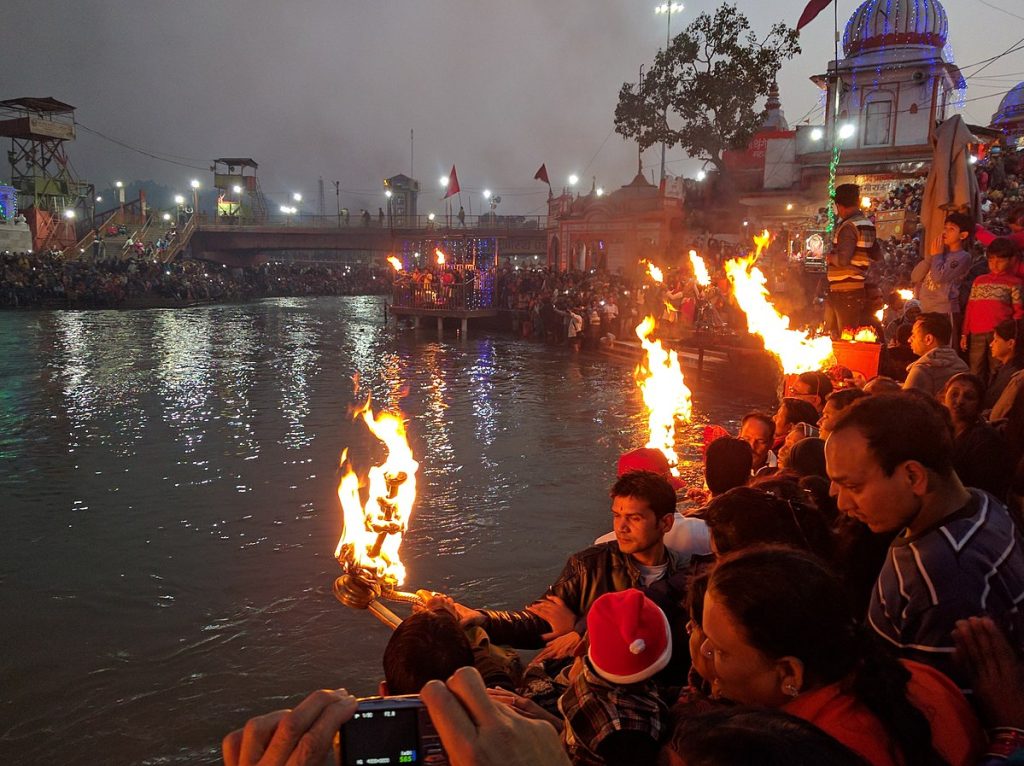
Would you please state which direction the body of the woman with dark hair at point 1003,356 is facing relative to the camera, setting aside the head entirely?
to the viewer's left

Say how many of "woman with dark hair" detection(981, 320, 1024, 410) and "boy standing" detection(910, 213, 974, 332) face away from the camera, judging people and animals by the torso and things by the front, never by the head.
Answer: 0

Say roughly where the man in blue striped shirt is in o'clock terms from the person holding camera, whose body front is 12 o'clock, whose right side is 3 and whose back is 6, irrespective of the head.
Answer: The man in blue striped shirt is roughly at 2 o'clock from the person holding camera.

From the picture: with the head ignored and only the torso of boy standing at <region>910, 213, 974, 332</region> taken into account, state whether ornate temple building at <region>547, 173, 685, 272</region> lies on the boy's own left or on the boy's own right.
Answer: on the boy's own right

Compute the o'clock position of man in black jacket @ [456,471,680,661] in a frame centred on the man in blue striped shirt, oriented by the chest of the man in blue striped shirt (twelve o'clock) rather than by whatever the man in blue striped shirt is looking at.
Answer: The man in black jacket is roughly at 1 o'clock from the man in blue striped shirt.

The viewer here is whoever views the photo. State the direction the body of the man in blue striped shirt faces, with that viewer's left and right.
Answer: facing to the left of the viewer

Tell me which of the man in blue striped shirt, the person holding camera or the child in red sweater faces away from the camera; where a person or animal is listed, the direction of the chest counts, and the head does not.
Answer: the person holding camera

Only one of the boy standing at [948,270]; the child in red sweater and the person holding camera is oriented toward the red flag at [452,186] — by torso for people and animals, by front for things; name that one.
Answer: the person holding camera

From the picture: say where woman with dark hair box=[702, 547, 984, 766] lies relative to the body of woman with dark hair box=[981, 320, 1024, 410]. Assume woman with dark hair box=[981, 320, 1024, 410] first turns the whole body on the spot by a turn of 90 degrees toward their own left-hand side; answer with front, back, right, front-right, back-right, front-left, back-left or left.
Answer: front

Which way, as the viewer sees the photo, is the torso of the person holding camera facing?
away from the camera

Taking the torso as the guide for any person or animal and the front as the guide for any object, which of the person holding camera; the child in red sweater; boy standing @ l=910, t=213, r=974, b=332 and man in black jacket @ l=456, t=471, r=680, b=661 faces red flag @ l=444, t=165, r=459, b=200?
the person holding camera
